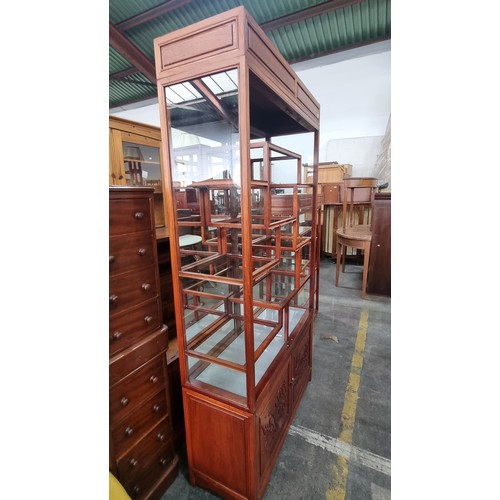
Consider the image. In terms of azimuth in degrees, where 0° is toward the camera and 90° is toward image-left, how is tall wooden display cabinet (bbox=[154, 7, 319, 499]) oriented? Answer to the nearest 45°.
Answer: approximately 315°

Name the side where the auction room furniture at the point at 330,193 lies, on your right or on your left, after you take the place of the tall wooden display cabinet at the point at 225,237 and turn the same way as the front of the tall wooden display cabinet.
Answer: on your left

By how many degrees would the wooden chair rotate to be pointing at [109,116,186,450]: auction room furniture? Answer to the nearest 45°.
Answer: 0° — it already faces it

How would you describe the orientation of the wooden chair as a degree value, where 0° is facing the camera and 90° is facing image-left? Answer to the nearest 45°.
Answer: approximately 45°

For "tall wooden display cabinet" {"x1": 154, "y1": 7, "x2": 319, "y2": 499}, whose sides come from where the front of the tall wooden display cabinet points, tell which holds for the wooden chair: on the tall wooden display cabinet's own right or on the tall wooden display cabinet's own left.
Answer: on the tall wooden display cabinet's own left

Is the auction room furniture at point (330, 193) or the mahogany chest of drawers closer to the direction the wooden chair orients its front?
the mahogany chest of drawers
